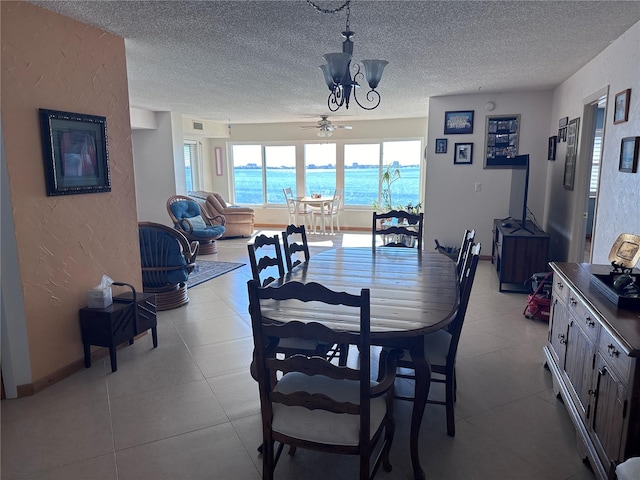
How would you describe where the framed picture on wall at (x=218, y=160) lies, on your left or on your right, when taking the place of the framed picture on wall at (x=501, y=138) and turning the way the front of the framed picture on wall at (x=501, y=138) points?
on your right

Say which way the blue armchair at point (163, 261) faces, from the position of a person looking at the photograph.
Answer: facing away from the viewer and to the right of the viewer

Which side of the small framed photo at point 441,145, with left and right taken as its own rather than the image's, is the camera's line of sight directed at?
front

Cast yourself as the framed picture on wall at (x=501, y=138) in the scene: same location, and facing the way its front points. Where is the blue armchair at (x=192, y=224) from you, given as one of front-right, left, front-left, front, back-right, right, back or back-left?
right

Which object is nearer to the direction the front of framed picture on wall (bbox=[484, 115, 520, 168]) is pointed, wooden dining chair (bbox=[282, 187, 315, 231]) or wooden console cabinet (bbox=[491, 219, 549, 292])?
the wooden console cabinet

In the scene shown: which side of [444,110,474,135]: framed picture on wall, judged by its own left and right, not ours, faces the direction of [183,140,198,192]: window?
right

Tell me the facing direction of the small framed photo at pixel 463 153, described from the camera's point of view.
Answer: facing the viewer

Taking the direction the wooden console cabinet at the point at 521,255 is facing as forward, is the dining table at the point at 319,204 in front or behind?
in front

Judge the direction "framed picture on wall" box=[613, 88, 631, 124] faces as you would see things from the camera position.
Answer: facing the viewer and to the left of the viewer

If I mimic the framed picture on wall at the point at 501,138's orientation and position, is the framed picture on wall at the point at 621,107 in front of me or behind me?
in front

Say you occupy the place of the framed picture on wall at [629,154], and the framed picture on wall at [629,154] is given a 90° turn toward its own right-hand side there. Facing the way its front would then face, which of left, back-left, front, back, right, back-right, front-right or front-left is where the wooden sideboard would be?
back-left

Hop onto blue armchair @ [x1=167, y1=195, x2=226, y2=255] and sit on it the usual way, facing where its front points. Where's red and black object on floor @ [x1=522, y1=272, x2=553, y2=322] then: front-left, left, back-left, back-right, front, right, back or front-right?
front
